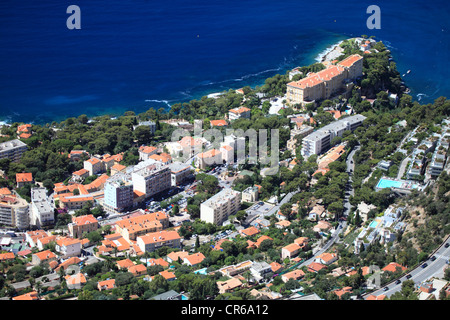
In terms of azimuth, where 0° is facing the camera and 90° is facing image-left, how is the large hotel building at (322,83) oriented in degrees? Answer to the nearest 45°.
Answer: approximately 315°

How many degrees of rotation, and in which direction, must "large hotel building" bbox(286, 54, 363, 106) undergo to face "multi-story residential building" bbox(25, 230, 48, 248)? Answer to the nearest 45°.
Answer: approximately 90° to its right

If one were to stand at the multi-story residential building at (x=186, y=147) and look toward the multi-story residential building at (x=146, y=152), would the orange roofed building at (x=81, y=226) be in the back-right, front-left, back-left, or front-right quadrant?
front-left

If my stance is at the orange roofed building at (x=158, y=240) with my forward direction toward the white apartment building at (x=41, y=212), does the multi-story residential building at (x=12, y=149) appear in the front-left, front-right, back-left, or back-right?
front-right

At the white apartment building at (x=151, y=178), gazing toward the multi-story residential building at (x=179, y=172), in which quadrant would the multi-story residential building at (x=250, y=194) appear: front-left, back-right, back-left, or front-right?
front-right

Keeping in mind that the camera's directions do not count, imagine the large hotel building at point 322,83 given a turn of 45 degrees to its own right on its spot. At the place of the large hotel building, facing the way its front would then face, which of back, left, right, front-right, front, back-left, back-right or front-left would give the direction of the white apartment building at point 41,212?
front-right

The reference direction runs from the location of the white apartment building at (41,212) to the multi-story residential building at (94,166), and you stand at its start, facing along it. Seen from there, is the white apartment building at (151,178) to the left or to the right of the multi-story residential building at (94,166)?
right

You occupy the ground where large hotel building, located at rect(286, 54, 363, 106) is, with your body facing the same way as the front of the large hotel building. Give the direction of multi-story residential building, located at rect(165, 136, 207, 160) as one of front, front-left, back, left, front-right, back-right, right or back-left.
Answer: right

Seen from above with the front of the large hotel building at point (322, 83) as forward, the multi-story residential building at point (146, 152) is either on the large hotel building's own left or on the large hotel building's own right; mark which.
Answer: on the large hotel building's own right

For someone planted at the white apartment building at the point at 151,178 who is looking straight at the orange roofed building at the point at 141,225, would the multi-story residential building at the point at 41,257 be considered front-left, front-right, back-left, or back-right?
front-right

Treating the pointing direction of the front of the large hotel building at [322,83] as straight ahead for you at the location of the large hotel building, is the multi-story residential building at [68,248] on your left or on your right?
on your right

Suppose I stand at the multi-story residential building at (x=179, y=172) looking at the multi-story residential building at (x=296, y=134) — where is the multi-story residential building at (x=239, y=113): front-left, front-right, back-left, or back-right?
front-left

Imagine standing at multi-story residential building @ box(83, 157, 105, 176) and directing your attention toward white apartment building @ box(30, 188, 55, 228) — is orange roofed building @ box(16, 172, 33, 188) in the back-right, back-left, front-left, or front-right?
front-right

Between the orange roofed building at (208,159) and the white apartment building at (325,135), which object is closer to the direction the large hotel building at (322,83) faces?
the white apartment building
